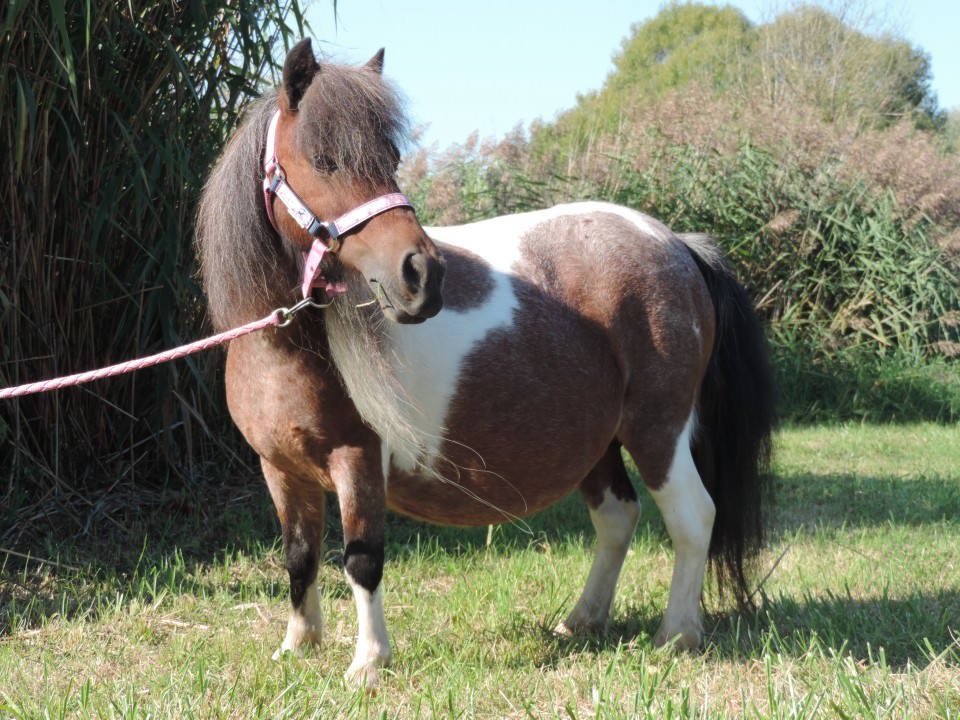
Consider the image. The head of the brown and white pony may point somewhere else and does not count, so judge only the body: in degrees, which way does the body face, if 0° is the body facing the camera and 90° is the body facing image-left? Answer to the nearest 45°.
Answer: approximately 45°
